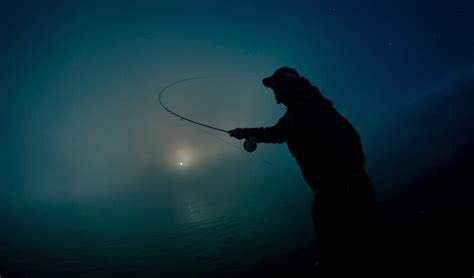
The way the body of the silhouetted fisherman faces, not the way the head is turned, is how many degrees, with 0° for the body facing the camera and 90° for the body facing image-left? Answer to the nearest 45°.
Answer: approximately 90°

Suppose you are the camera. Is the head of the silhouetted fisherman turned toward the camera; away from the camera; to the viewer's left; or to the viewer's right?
to the viewer's left
